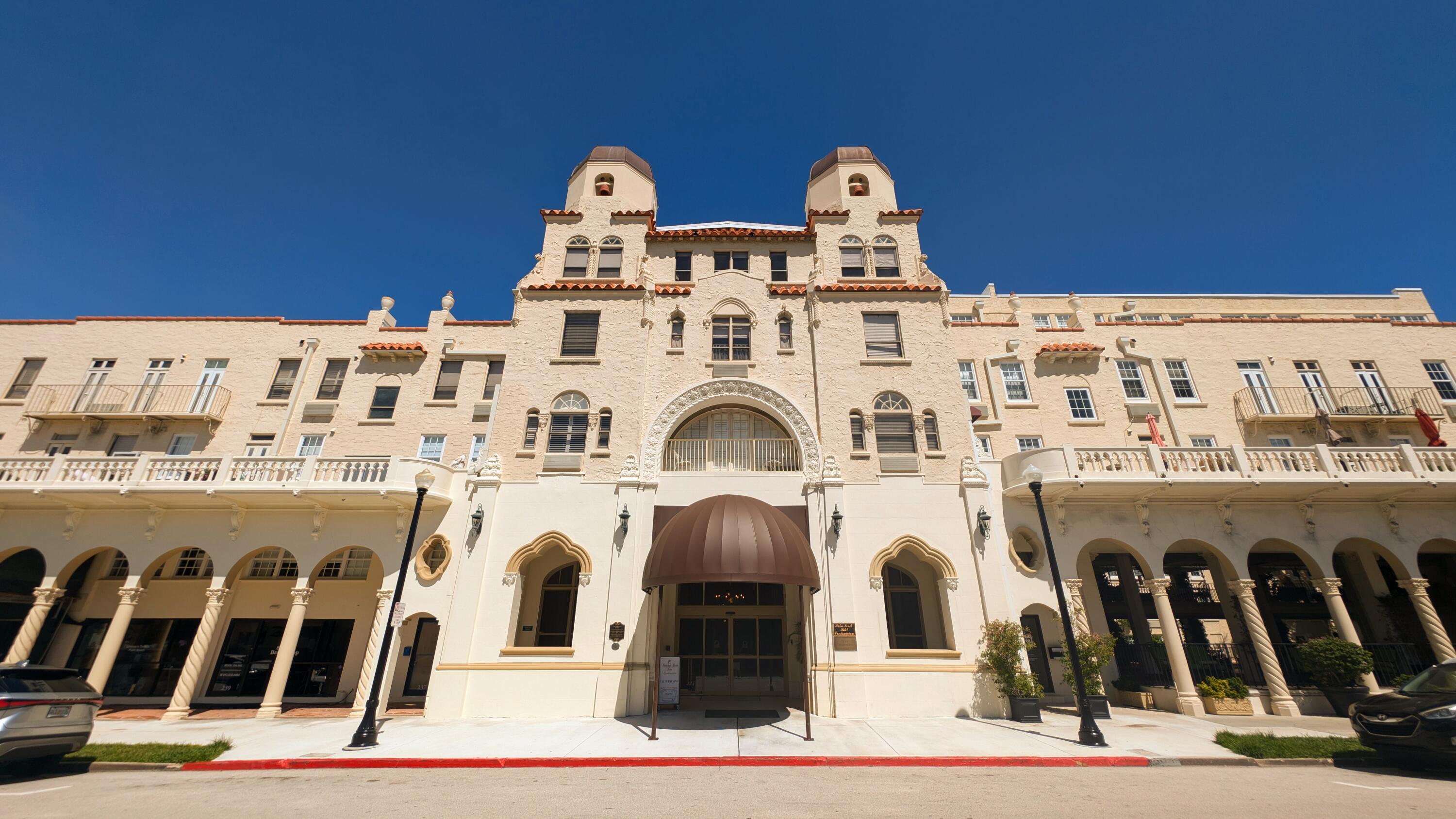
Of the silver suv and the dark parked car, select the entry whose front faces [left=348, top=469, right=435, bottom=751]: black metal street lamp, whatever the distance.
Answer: the dark parked car

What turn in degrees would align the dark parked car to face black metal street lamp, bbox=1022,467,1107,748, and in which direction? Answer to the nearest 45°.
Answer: approximately 45° to its right

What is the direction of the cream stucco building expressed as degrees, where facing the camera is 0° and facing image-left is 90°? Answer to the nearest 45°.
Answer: approximately 0°

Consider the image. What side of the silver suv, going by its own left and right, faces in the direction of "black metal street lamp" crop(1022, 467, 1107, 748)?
back

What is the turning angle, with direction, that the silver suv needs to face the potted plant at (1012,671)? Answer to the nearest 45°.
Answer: approximately 180°

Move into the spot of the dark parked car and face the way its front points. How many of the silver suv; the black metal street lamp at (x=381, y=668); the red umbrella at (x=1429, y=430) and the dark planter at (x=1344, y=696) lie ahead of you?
2

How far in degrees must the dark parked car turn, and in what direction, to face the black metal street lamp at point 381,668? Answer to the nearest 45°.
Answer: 0° — it already faces it

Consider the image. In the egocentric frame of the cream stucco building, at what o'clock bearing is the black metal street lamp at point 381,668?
The black metal street lamp is roughly at 2 o'clock from the cream stucco building.

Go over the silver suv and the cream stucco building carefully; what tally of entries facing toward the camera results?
1

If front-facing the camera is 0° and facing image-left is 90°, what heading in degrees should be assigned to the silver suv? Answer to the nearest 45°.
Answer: approximately 135°

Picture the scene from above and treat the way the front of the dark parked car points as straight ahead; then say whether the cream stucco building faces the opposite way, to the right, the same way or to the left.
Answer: to the left

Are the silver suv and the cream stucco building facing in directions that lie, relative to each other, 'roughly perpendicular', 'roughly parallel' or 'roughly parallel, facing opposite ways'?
roughly perpendicular
